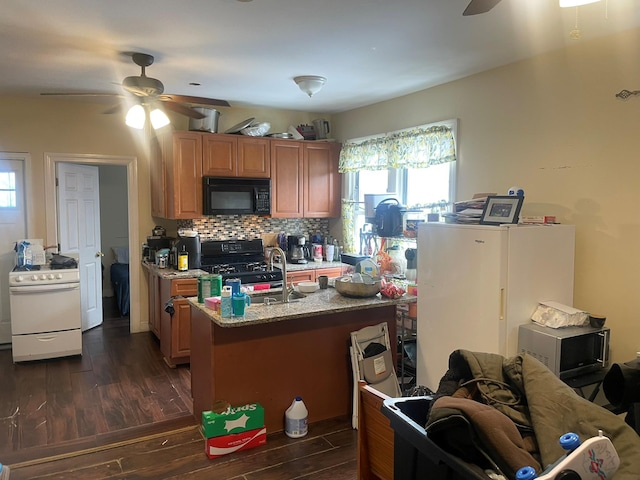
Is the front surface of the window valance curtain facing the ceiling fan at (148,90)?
yes

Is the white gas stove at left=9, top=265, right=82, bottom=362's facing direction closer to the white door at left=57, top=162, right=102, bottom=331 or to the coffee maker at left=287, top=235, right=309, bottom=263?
the coffee maker

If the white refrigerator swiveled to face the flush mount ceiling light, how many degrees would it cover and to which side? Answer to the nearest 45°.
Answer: approximately 90° to its right

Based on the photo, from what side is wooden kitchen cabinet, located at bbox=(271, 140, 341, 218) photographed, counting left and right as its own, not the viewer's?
front

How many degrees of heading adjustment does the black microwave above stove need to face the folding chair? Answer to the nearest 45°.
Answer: approximately 45° to its left

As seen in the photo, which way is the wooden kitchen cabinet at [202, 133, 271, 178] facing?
toward the camera

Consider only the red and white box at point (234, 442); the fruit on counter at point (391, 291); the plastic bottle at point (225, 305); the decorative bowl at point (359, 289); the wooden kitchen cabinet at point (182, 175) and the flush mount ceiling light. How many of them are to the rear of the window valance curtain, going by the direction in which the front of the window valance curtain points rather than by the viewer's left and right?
0

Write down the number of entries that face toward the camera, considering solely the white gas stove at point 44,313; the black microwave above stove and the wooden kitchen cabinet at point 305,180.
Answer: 3

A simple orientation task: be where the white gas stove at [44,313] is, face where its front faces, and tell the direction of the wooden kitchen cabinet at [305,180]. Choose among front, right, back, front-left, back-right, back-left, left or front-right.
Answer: left

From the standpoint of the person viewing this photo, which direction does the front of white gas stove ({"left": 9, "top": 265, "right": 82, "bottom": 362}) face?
facing the viewer

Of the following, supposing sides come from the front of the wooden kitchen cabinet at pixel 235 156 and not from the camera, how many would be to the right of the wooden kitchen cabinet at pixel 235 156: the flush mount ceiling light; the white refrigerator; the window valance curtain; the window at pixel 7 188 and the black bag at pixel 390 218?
1

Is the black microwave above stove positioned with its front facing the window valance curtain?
no

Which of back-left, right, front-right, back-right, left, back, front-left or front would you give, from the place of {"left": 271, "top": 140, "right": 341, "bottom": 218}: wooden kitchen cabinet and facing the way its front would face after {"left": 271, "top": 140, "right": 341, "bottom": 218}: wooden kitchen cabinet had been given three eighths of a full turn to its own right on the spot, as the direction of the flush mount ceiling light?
back-left

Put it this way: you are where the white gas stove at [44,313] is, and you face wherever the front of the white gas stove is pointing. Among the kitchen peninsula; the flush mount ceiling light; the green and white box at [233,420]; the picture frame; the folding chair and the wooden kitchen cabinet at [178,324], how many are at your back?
0

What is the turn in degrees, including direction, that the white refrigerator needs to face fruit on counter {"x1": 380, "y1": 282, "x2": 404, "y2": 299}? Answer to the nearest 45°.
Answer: approximately 90° to its right

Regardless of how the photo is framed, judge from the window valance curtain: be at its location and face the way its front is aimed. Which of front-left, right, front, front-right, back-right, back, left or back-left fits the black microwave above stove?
front-right

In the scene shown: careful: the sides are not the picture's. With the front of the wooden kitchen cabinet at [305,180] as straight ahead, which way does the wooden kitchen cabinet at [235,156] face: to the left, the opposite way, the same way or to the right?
the same way

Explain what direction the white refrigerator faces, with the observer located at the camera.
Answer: facing the viewer and to the left of the viewer

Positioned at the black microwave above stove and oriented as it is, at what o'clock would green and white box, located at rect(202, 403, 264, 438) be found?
The green and white box is roughly at 12 o'clock from the black microwave above stove.

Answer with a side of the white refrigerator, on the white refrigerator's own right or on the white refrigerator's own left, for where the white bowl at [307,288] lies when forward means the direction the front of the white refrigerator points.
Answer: on the white refrigerator's own right

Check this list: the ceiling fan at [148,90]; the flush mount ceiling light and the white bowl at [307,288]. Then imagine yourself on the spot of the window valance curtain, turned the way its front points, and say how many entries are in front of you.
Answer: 3
